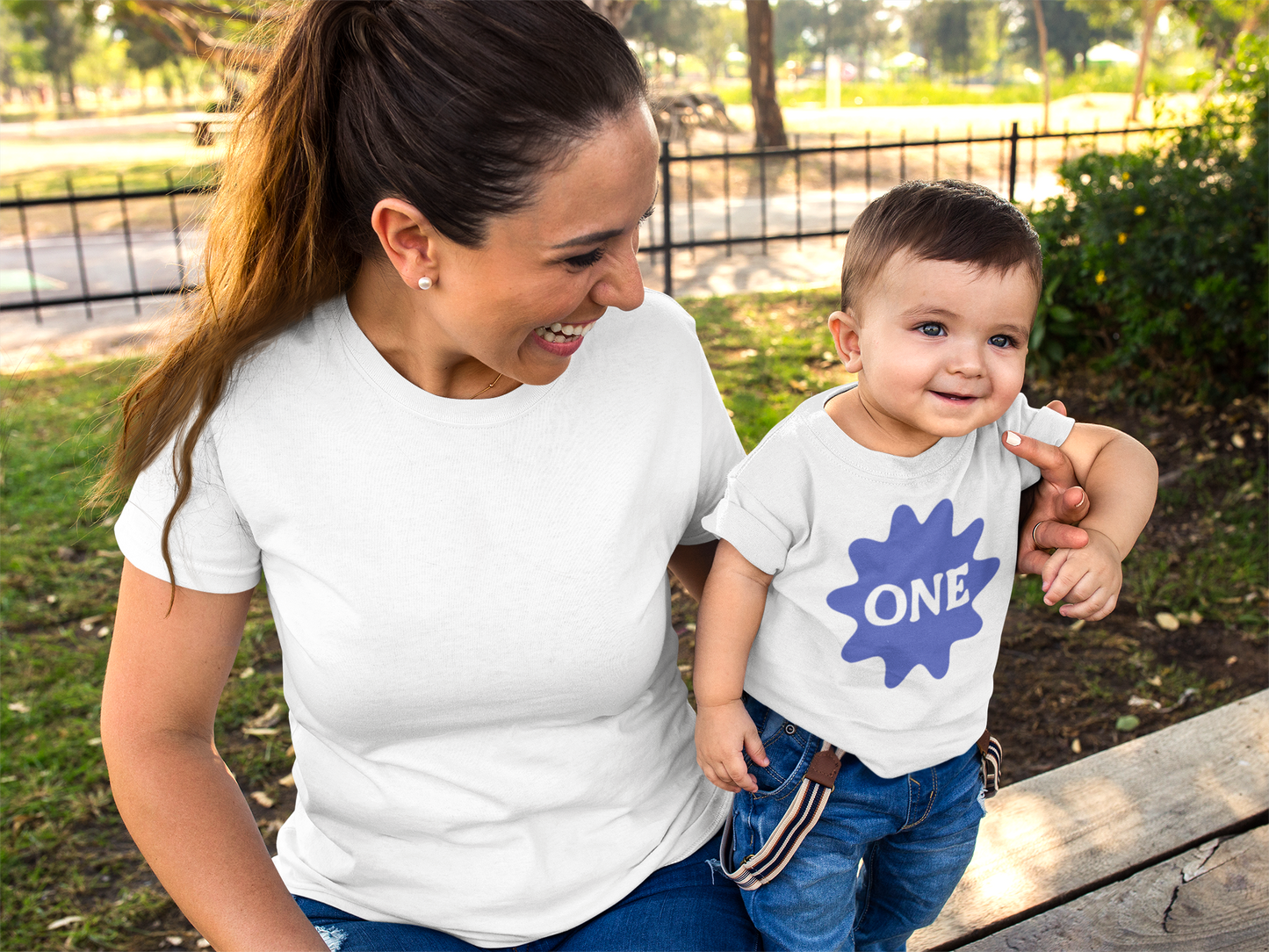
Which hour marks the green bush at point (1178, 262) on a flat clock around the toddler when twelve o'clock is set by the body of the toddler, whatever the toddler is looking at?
The green bush is roughly at 8 o'clock from the toddler.

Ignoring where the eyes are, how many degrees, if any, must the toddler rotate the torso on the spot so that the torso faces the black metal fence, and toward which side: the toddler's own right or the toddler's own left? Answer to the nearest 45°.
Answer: approximately 135° to the toddler's own left

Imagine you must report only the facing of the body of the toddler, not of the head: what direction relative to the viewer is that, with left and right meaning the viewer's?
facing the viewer and to the right of the viewer

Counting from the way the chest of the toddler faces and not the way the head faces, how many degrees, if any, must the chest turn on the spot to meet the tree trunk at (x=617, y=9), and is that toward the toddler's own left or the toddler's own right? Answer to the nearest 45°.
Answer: approximately 135° to the toddler's own left

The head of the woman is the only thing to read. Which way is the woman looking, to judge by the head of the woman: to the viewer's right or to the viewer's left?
to the viewer's right
